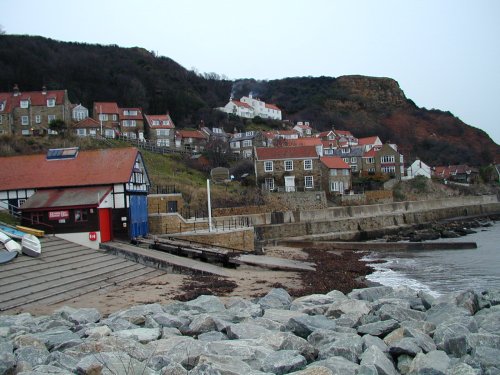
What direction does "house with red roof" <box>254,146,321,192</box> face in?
toward the camera

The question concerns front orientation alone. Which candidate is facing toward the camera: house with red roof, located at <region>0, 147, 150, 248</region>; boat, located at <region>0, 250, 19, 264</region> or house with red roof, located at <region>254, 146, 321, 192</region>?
house with red roof, located at <region>254, 146, 321, 192</region>

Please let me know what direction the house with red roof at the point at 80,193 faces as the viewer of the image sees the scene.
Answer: facing to the right of the viewer

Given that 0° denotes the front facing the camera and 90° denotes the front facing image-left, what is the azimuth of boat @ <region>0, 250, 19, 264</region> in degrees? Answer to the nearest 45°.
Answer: approximately 270°

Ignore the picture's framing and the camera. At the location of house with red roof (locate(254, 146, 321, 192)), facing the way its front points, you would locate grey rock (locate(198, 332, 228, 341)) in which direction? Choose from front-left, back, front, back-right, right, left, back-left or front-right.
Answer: front

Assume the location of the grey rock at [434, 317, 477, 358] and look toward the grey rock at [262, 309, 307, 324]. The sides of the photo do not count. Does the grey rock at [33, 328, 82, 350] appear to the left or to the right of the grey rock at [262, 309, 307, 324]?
left

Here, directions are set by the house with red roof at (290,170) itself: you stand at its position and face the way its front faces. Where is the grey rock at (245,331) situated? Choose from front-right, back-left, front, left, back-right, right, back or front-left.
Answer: front

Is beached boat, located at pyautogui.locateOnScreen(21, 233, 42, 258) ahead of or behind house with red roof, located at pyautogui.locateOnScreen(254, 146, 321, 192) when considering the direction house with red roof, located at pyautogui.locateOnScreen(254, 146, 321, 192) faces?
ahead
